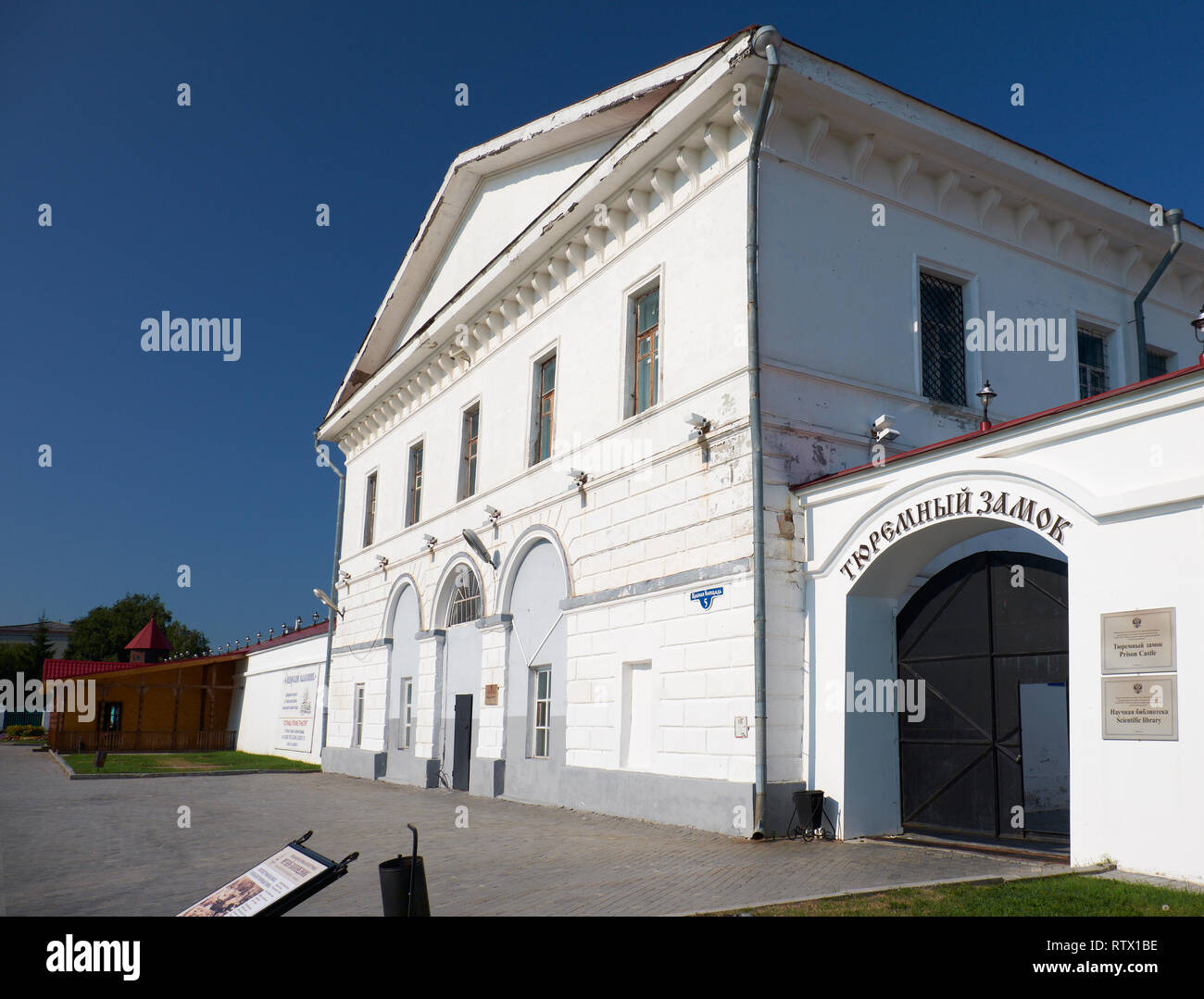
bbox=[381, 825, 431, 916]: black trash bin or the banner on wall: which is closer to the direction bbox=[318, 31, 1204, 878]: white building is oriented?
the black trash bin

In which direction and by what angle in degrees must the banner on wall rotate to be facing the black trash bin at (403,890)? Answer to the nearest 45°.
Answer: approximately 45° to its left

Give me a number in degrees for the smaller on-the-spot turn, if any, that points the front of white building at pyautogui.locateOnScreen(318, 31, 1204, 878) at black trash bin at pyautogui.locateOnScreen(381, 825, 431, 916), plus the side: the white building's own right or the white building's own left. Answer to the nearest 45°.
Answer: approximately 45° to the white building's own left

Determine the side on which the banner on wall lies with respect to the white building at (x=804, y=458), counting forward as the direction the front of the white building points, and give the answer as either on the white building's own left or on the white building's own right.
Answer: on the white building's own right

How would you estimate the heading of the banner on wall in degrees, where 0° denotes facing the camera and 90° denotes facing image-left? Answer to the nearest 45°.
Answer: approximately 45°

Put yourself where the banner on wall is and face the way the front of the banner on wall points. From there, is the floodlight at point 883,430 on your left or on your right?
on your left

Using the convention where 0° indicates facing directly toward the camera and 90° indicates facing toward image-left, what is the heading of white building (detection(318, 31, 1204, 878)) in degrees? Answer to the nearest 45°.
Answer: approximately 45°
